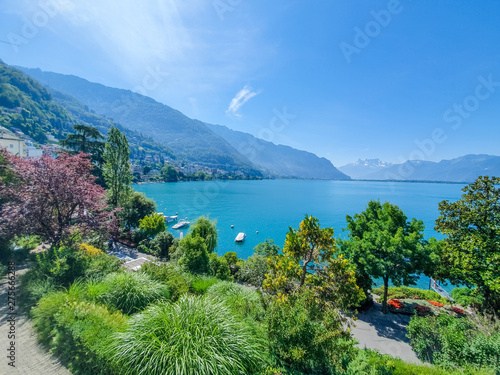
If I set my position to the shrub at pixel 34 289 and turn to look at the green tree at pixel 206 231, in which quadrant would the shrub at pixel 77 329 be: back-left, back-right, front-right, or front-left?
back-right

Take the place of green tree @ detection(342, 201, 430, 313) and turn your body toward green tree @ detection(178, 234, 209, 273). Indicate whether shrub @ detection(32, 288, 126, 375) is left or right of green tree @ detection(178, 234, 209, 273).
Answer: left

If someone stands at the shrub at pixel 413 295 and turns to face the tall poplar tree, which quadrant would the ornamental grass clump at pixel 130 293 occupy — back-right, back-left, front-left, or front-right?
front-left

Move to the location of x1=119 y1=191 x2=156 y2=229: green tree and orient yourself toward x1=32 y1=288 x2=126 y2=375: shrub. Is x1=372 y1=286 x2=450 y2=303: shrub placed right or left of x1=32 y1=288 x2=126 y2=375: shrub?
left

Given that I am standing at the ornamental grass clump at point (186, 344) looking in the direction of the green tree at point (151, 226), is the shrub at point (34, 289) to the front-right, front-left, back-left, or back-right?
front-left

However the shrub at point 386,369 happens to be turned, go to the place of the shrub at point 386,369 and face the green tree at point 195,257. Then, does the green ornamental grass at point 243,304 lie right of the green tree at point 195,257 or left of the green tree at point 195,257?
left

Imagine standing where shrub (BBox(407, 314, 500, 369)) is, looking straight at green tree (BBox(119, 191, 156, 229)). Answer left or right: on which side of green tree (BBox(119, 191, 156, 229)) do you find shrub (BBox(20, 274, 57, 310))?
left
